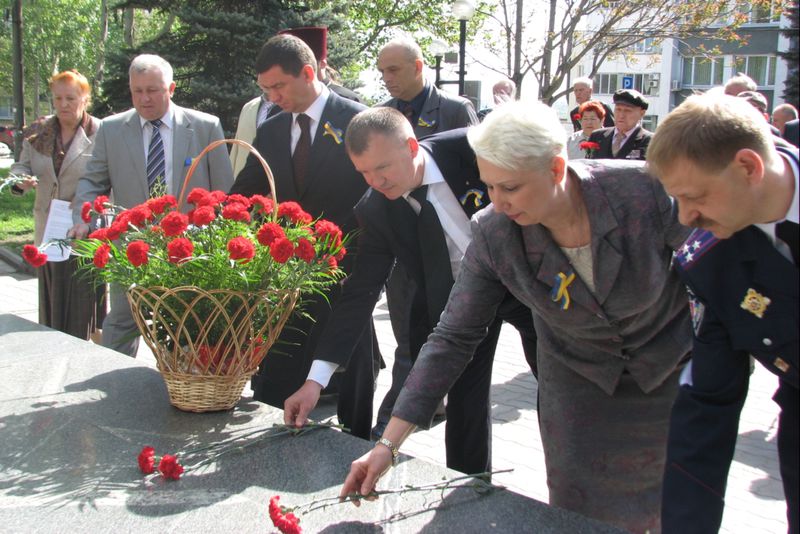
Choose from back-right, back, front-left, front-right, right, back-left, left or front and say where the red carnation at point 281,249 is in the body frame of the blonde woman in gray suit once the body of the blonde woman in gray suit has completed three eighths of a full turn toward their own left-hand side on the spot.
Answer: back

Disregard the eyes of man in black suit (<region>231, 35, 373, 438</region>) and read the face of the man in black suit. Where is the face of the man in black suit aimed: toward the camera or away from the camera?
toward the camera

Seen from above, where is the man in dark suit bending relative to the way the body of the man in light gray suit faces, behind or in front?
in front

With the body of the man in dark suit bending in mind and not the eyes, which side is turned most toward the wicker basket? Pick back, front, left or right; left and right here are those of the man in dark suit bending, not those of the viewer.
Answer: front

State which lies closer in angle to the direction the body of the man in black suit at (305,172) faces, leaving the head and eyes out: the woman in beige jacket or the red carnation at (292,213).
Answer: the red carnation

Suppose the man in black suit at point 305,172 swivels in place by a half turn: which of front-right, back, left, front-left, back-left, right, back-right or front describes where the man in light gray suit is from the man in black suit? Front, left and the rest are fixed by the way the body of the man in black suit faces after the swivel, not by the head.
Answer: left

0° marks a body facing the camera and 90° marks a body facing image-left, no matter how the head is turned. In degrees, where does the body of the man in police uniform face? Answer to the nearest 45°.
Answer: approximately 45°

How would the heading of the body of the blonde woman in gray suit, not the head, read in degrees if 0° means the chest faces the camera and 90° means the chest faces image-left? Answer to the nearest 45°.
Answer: approximately 45°

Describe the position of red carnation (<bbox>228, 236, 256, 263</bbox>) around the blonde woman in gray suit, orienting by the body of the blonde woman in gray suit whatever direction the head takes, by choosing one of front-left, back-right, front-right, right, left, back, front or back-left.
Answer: front-right

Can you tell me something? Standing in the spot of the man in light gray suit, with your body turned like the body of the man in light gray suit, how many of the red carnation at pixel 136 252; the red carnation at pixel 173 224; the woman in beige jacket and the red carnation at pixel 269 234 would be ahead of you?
3

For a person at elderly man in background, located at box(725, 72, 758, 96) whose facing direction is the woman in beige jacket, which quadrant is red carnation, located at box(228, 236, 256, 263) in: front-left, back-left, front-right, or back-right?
front-left

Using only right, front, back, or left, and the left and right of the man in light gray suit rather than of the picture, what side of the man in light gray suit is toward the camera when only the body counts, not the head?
front

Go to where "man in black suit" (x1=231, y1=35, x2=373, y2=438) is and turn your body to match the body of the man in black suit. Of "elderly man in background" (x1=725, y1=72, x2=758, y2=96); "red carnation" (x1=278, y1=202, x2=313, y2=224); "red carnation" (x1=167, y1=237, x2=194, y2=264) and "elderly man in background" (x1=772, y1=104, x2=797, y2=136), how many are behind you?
2
